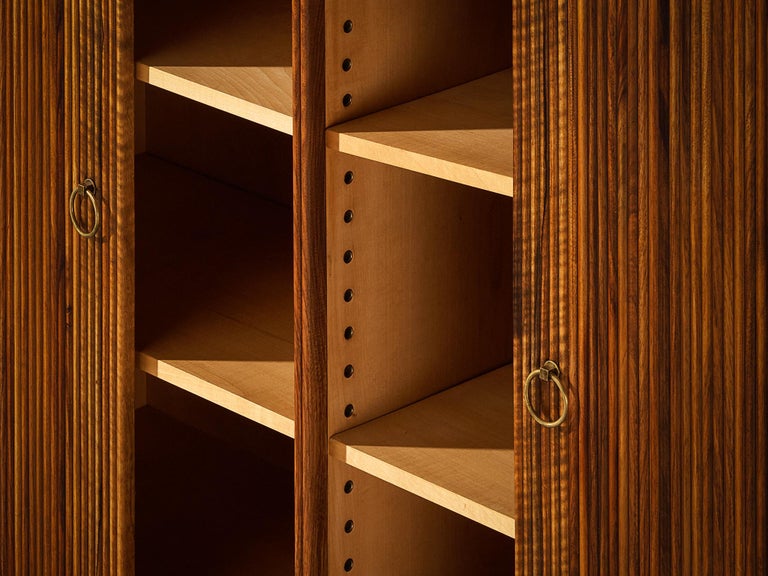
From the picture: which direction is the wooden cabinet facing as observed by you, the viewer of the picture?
facing the viewer and to the left of the viewer
